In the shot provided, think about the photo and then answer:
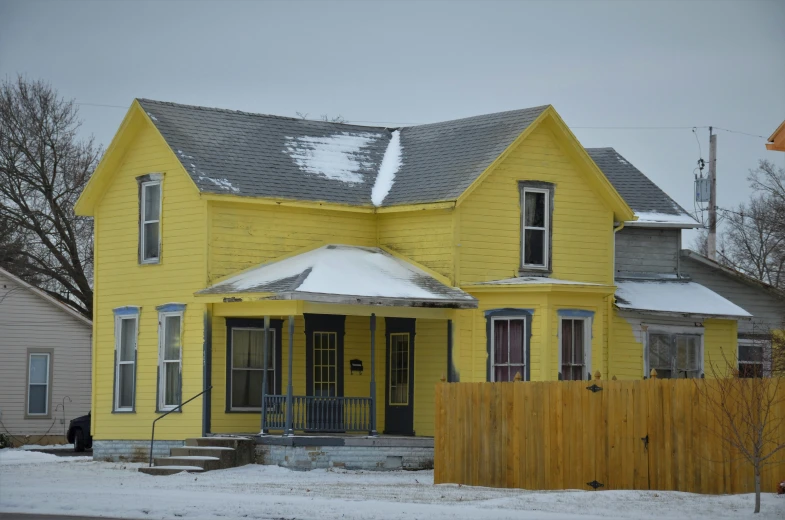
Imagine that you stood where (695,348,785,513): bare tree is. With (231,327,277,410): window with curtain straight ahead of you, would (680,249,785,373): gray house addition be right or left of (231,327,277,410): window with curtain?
right

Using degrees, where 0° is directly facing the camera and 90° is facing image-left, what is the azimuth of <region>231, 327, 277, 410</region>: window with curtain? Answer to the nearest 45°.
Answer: approximately 0°

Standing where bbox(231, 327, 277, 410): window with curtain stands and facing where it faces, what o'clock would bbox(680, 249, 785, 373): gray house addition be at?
The gray house addition is roughly at 8 o'clock from the window with curtain.

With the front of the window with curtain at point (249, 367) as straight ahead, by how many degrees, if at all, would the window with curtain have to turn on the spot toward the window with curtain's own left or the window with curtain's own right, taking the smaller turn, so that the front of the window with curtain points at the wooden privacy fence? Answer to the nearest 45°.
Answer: approximately 45° to the window with curtain's own left

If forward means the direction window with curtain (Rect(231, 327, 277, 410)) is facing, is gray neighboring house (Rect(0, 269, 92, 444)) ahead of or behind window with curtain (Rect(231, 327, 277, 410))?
behind

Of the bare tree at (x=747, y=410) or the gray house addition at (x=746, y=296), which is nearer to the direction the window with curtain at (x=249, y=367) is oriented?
the bare tree

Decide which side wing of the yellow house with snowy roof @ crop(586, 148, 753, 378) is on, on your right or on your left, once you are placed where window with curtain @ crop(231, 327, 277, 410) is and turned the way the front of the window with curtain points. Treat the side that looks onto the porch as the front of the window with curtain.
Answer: on your left

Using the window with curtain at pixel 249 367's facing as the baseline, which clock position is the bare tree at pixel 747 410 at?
The bare tree is roughly at 11 o'clock from the window with curtain.

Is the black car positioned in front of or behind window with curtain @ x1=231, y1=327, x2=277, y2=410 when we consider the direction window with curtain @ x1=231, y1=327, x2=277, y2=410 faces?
behind

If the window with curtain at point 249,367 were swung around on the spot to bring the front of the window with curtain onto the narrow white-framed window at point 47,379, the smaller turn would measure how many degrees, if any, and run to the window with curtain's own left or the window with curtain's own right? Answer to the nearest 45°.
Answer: approximately 135° to the window with curtain's own right

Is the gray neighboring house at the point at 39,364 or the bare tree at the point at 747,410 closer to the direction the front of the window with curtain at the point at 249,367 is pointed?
the bare tree

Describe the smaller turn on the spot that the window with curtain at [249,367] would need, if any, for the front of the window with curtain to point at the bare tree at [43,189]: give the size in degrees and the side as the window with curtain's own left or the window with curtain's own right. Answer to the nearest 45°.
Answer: approximately 180°
